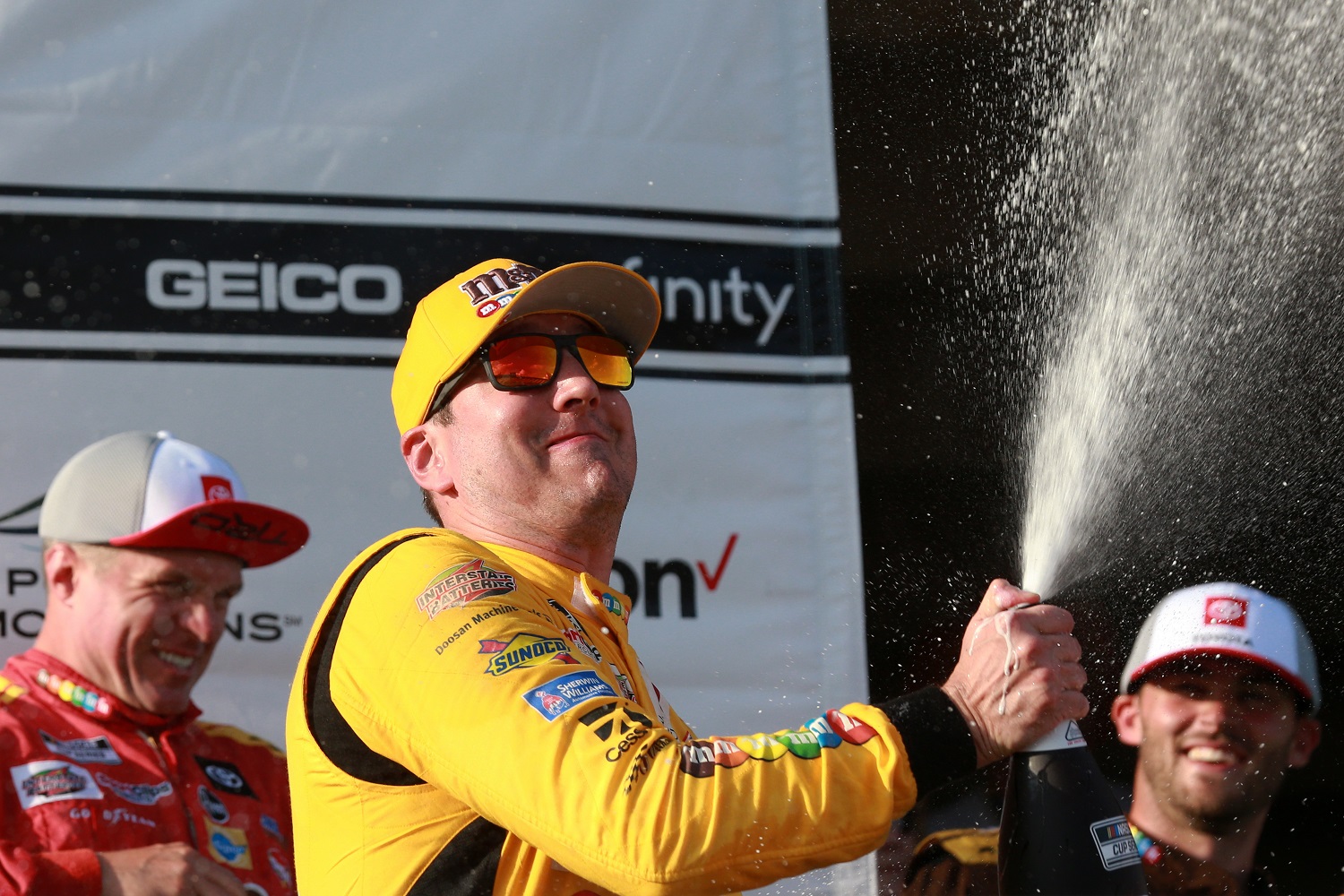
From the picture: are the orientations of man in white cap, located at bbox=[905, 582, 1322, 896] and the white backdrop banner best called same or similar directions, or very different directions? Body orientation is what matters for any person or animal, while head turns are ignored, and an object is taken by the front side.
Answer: same or similar directions

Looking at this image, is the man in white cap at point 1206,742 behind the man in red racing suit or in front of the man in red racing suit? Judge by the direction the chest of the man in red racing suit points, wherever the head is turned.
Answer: in front

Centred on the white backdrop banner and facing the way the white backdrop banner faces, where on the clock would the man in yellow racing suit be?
The man in yellow racing suit is roughly at 12 o'clock from the white backdrop banner.

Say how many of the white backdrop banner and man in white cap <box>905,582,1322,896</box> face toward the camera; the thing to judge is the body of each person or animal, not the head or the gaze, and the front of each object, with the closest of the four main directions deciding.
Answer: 2

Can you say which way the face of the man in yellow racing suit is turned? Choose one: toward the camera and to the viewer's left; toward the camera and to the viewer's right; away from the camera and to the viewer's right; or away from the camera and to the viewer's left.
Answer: toward the camera and to the viewer's right

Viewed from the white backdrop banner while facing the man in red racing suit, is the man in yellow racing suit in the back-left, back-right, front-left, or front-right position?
front-left

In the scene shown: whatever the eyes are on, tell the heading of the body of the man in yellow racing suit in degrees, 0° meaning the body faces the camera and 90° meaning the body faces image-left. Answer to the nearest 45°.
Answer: approximately 315°

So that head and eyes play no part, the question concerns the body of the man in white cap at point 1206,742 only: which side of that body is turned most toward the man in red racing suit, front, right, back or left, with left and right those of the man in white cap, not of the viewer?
right

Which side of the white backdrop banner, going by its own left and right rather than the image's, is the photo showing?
front

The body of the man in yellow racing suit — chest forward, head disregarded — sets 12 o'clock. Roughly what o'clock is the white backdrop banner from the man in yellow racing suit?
The white backdrop banner is roughly at 7 o'clock from the man in yellow racing suit.

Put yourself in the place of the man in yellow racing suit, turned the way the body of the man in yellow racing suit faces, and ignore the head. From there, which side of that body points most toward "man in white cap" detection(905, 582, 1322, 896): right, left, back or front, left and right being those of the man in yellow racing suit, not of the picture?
left

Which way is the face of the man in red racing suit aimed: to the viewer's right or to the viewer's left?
to the viewer's right

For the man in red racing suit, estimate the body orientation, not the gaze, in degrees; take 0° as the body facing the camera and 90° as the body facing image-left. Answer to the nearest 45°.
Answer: approximately 315°

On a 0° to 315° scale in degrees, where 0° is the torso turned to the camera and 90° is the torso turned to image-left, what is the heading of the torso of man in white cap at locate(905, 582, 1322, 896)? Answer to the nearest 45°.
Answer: approximately 0°
